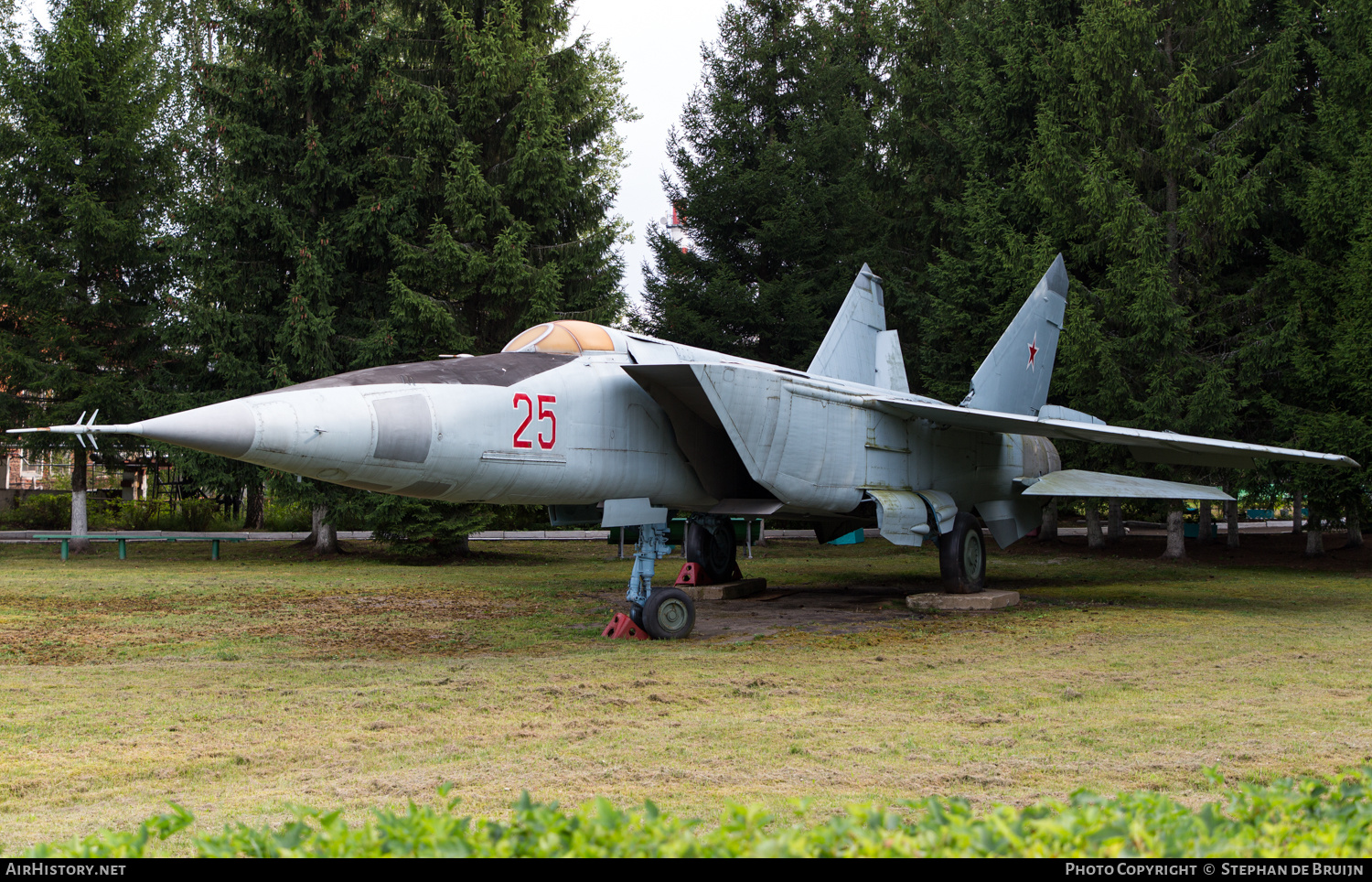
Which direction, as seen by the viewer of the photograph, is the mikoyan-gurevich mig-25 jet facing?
facing the viewer and to the left of the viewer

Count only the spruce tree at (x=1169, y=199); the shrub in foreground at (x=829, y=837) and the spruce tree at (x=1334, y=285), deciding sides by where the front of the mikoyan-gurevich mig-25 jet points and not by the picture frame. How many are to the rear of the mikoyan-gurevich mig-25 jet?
2

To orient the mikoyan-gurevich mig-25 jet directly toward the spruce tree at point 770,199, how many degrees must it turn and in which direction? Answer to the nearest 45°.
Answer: approximately 135° to its right

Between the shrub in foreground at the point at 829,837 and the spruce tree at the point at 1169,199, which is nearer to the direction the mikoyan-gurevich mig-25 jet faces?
the shrub in foreground

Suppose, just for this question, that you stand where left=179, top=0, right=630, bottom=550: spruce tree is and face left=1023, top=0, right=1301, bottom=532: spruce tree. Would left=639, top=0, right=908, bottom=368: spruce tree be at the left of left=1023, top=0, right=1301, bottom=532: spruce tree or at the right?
left

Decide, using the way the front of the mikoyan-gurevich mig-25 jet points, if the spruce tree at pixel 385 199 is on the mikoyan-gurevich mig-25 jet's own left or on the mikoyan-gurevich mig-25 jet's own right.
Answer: on the mikoyan-gurevich mig-25 jet's own right

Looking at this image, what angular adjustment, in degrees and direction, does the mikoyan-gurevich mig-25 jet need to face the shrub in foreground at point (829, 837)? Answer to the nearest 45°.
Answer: approximately 45° to its left

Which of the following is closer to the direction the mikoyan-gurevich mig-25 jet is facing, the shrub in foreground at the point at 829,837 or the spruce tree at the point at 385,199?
the shrub in foreground

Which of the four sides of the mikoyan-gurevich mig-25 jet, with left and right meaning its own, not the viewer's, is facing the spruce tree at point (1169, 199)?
back
